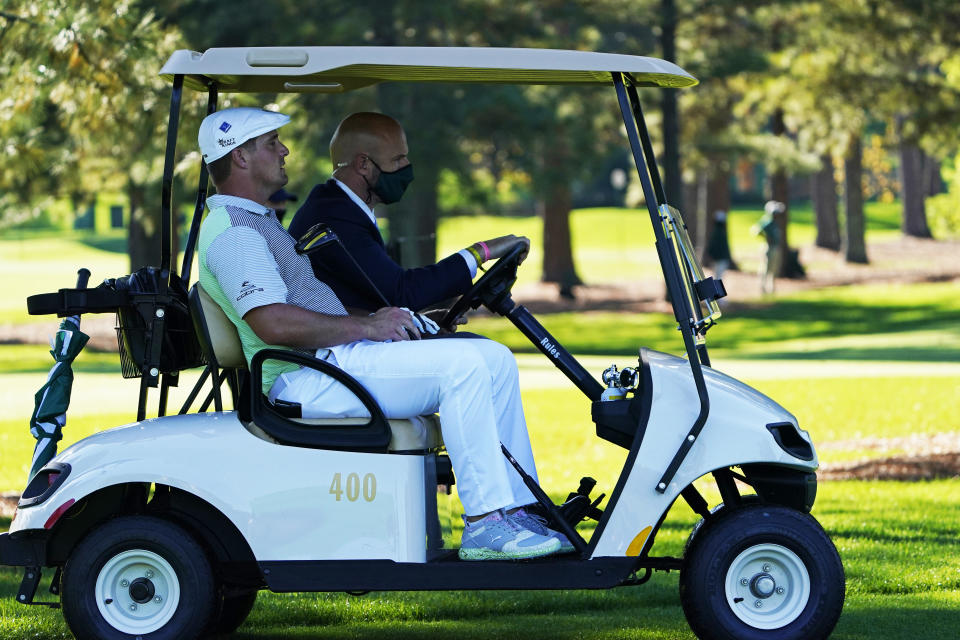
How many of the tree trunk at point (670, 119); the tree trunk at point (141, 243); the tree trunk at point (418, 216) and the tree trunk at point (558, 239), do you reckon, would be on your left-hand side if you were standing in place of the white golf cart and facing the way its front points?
4

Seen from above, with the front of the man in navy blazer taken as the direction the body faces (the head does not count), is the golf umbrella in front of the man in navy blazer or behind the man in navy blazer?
behind

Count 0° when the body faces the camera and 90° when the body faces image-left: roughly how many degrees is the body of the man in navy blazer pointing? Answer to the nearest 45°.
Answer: approximately 270°

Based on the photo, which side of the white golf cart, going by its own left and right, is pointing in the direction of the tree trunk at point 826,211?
left

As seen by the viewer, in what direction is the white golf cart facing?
to the viewer's right

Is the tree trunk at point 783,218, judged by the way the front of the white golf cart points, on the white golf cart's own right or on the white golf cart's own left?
on the white golf cart's own left

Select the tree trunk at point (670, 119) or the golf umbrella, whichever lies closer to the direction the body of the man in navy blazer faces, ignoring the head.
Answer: the tree trunk

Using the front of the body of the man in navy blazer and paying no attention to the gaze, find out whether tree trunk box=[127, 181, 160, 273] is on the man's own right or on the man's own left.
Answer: on the man's own left

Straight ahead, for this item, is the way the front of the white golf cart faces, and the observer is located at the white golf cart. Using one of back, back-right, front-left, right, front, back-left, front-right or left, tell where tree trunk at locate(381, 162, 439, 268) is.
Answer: left
